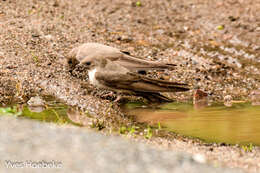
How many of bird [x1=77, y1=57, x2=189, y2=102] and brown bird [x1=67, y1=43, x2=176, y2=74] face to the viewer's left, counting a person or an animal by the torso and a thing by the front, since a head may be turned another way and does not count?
2

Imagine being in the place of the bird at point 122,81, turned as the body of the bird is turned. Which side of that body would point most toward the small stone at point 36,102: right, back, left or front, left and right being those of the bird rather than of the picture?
front

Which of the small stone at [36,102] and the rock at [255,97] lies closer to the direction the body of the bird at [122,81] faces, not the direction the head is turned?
the small stone

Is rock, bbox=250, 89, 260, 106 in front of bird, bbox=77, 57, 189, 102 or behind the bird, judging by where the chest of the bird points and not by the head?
behind

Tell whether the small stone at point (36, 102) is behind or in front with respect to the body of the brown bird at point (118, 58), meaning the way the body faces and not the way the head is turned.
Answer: in front

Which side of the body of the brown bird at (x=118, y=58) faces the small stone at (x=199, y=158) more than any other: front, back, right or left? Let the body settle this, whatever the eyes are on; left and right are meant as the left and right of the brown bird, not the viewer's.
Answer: left

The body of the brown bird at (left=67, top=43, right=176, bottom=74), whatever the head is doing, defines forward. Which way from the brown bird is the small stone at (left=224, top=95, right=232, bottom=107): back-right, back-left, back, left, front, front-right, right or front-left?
back

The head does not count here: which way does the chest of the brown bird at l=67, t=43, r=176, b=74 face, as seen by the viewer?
to the viewer's left

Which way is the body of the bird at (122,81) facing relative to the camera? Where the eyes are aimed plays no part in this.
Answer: to the viewer's left
